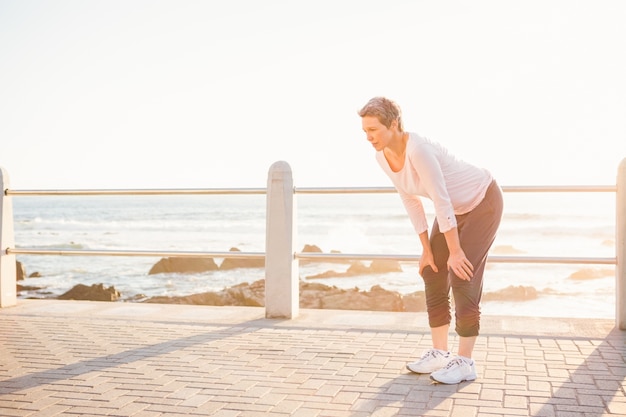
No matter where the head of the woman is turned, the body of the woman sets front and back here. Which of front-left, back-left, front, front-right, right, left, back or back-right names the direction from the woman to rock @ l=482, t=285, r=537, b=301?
back-right

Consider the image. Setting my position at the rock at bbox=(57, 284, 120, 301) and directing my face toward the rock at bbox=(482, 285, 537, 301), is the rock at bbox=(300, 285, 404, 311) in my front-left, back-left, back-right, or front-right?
front-right

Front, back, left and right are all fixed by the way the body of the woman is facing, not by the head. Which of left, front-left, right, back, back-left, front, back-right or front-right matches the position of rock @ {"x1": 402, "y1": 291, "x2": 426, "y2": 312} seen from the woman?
back-right

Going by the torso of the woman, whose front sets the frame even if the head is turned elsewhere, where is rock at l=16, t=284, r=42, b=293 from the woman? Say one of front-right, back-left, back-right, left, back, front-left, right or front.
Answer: right

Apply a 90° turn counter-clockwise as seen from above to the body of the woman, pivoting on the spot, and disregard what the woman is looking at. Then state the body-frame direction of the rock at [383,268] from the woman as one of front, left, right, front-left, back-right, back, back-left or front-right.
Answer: back-left

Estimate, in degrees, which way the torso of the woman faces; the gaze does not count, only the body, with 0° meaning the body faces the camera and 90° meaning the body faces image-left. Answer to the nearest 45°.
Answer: approximately 45°

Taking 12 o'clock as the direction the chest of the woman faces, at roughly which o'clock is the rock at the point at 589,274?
The rock is roughly at 5 o'clock from the woman.

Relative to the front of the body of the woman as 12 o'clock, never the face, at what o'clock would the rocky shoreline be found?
The rocky shoreline is roughly at 4 o'clock from the woman.

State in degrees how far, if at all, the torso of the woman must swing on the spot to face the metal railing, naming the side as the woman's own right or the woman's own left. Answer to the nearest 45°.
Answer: approximately 90° to the woman's own right

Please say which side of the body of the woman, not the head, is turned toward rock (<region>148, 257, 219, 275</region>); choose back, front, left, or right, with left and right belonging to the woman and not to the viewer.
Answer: right

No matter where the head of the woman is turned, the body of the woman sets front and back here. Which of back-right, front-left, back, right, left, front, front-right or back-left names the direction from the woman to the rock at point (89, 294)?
right
